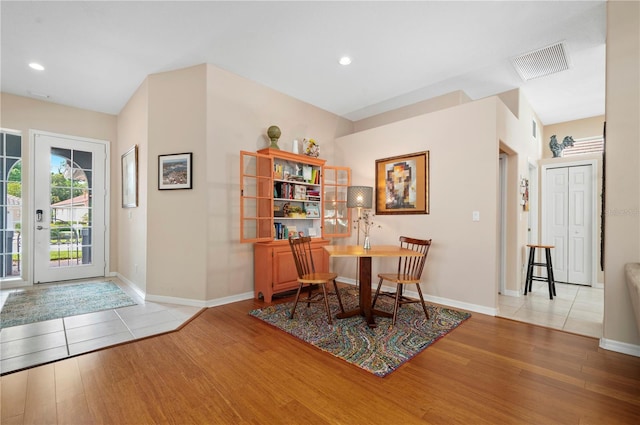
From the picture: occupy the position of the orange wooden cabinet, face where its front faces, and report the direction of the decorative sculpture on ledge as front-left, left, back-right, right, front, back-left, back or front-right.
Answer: front-left

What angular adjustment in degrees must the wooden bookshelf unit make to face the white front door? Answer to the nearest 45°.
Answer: approximately 135° to its right

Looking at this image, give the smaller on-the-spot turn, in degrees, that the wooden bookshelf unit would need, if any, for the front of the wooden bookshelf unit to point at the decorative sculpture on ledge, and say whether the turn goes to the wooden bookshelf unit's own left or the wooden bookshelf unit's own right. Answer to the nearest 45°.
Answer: approximately 45° to the wooden bookshelf unit's own left

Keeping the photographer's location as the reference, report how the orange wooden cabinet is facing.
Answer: facing the viewer and to the right of the viewer

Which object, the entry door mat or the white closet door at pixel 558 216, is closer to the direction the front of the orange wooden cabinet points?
the white closet door

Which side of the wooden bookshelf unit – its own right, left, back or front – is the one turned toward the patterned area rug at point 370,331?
front

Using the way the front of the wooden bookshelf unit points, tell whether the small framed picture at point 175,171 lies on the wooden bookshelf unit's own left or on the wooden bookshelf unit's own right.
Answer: on the wooden bookshelf unit's own right

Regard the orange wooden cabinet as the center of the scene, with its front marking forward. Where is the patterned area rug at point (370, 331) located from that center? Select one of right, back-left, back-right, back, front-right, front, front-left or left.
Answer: front

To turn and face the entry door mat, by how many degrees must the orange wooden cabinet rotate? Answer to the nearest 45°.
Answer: approximately 135° to its right

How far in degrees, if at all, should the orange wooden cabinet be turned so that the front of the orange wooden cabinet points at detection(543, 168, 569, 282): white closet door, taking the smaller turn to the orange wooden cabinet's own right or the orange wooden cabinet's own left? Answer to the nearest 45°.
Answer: approximately 45° to the orange wooden cabinet's own left

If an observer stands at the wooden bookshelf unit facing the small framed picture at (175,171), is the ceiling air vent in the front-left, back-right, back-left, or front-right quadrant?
back-left
